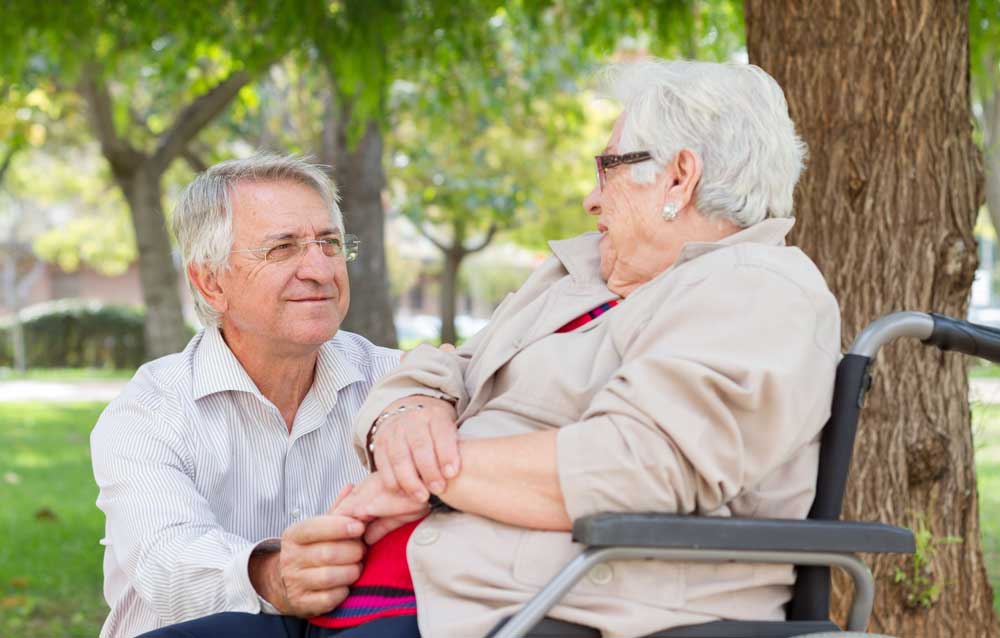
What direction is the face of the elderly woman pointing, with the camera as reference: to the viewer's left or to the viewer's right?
to the viewer's left

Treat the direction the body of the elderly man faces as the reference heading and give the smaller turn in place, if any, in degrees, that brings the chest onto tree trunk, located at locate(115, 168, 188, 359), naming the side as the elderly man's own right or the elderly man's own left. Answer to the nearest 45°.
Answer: approximately 135° to the elderly man's own left

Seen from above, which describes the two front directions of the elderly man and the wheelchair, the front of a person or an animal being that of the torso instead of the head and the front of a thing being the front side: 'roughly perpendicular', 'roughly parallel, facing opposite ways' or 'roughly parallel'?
roughly perpendicular

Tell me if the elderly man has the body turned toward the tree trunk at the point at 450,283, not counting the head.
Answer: no

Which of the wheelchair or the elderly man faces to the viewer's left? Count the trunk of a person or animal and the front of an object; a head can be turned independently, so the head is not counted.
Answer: the wheelchair

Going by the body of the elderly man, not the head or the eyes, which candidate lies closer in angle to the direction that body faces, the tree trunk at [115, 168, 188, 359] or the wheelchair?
the wheelchair

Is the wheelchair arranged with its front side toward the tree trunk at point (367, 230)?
no

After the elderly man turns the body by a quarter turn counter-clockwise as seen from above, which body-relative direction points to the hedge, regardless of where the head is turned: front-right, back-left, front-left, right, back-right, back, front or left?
front-left

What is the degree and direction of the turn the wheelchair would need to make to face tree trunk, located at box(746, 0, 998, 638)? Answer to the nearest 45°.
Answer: approximately 90° to its right

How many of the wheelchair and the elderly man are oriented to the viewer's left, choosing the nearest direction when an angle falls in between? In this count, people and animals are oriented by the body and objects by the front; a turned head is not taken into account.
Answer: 1

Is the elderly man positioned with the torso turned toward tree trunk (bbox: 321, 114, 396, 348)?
no

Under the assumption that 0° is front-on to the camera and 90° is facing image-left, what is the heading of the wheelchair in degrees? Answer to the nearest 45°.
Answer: approximately 90°

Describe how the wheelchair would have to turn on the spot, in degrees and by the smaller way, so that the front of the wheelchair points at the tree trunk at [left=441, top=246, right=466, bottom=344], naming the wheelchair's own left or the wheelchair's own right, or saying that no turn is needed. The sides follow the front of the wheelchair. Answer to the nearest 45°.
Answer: approximately 90° to the wheelchair's own right

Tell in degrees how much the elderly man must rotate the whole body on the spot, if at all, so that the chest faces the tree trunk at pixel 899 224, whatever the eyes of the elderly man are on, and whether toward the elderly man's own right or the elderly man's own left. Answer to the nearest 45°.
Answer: approximately 45° to the elderly man's own left

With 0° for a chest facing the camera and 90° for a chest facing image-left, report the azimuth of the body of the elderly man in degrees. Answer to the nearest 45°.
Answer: approximately 315°

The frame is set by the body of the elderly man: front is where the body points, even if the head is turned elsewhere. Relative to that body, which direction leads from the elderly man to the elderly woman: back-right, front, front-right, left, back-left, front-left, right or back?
front

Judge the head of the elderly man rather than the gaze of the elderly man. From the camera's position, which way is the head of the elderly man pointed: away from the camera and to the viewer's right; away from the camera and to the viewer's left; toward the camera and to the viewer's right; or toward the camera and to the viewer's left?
toward the camera and to the viewer's right
